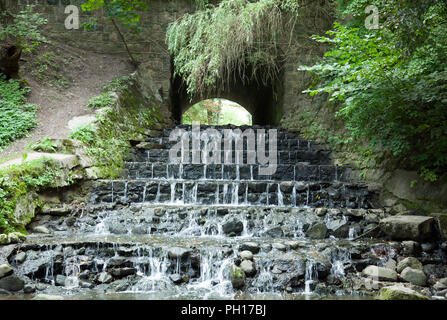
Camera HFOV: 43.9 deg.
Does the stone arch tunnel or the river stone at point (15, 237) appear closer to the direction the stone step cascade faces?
the river stone

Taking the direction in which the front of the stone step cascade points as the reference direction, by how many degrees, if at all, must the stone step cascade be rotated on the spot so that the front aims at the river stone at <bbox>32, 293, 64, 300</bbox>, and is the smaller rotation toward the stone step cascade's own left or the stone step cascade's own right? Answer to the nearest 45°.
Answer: approximately 45° to the stone step cascade's own right

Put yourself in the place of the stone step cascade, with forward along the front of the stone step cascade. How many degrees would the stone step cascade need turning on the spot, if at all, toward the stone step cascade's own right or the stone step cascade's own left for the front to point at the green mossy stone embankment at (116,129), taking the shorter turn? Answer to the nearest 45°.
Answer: approximately 135° to the stone step cascade's own right

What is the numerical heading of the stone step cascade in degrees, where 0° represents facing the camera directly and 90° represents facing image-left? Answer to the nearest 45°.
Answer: approximately 0°

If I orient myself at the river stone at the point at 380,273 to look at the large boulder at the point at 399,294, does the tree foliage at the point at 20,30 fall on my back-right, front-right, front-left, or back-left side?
back-right

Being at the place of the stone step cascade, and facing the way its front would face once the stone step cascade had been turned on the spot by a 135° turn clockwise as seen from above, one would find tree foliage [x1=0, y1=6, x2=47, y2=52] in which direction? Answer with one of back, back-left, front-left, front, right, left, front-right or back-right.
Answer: front

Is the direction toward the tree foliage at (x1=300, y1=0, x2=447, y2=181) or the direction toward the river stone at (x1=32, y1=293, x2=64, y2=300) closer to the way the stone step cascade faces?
the river stone

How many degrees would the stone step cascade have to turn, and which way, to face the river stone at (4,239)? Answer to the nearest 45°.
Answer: approximately 90° to its right

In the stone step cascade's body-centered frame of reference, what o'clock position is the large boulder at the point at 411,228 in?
The large boulder is roughly at 9 o'clock from the stone step cascade.

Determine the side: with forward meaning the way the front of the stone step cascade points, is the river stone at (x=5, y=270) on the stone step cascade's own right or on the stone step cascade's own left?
on the stone step cascade's own right

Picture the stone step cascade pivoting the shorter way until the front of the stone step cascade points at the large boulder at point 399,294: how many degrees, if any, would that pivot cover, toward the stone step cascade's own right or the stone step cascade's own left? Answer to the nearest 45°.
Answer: approximately 45° to the stone step cascade's own left

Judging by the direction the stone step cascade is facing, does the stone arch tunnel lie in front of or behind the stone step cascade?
behind
